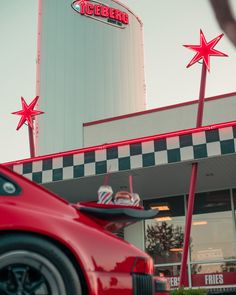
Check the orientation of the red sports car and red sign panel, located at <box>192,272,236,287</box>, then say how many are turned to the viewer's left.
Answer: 1

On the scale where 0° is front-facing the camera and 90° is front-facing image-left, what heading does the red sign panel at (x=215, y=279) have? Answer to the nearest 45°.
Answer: approximately 0°

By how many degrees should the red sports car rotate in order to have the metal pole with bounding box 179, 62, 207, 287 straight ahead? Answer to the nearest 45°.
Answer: approximately 90° to its right

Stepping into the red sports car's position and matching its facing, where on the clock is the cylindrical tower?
The cylindrical tower is roughly at 3 o'clock from the red sports car.

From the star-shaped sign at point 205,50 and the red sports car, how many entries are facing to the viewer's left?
1

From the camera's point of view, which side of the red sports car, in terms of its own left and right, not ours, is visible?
left

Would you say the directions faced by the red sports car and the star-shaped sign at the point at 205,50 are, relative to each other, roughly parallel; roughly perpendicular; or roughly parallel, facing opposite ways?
roughly perpendicular

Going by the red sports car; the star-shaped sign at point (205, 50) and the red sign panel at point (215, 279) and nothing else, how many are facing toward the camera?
2
